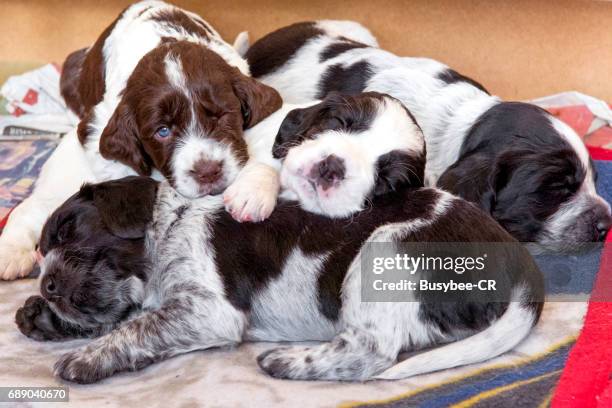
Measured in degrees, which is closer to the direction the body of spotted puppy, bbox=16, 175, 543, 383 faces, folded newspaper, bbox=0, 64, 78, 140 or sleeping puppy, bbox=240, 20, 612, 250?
the folded newspaper

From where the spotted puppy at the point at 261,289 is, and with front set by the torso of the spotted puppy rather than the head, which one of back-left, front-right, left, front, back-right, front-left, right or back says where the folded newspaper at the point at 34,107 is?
front-right

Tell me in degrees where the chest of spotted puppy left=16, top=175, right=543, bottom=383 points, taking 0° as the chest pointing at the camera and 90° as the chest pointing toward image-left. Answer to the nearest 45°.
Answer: approximately 90°
